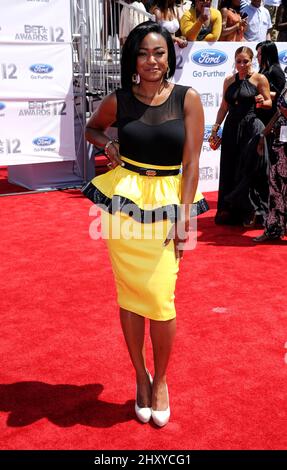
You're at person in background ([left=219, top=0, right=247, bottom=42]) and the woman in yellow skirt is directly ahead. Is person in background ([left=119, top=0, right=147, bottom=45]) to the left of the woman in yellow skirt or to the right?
right

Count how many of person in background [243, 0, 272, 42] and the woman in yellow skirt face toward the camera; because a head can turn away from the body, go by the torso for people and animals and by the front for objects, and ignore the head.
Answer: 2

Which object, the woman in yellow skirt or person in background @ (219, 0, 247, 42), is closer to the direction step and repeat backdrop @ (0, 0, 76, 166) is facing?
the woman in yellow skirt

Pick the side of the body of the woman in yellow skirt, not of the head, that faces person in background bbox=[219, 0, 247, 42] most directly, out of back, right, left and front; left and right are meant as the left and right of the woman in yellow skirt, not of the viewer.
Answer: back

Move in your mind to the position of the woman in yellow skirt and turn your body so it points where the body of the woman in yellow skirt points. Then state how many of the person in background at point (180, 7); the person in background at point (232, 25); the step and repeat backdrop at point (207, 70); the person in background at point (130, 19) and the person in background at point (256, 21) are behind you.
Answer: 5

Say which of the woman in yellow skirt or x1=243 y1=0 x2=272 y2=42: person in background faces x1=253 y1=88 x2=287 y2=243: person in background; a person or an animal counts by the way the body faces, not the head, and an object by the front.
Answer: x1=243 y1=0 x2=272 y2=42: person in background

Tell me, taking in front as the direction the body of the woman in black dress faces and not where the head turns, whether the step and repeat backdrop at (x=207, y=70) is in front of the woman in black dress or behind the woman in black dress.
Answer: behind

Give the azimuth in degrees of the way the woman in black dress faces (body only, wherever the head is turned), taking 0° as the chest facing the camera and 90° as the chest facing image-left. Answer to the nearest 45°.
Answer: approximately 0°

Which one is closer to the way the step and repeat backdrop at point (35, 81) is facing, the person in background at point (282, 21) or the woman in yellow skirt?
the woman in yellow skirt

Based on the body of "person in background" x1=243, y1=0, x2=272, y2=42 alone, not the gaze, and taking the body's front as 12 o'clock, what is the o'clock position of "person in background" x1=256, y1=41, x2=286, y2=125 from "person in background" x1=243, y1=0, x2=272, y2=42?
"person in background" x1=256, y1=41, x2=286, y2=125 is roughly at 12 o'clock from "person in background" x1=243, y1=0, x2=272, y2=42.

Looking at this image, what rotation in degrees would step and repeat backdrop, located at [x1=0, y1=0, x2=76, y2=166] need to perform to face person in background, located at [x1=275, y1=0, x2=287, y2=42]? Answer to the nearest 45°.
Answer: approximately 135° to its left
